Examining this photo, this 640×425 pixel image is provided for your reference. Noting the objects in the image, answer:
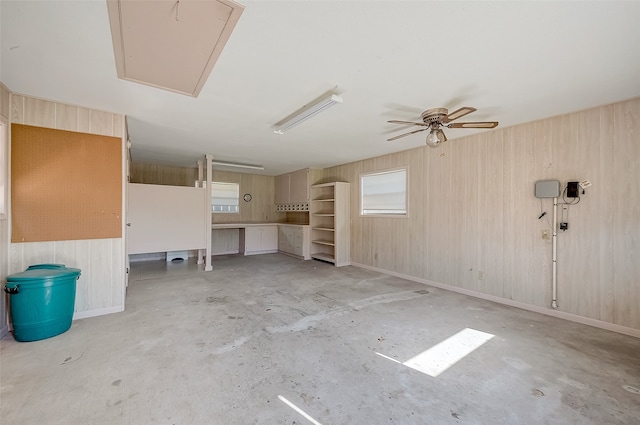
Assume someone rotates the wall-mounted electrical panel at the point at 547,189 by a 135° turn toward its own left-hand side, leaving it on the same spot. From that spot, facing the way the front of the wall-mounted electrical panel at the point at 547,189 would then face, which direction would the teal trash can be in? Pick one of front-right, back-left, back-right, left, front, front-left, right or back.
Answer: back

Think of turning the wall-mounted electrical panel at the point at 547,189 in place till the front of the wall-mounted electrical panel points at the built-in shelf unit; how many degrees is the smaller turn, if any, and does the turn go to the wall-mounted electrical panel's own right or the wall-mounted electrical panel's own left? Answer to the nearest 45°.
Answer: approximately 90° to the wall-mounted electrical panel's own right

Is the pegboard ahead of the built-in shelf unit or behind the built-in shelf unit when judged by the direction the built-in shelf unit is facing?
ahead

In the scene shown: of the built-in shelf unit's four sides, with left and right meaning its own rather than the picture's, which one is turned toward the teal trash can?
front

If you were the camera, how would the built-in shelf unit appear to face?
facing the viewer and to the left of the viewer

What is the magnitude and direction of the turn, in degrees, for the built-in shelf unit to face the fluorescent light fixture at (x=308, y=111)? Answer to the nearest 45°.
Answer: approximately 45° to its left

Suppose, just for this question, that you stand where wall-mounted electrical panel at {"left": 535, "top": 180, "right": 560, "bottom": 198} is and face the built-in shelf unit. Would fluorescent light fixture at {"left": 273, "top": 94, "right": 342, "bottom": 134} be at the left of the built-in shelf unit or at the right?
left

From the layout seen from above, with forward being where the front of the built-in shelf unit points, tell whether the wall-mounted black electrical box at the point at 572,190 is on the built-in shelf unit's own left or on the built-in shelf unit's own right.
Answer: on the built-in shelf unit's own left

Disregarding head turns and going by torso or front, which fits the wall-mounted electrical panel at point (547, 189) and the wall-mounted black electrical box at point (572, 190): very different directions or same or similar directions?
same or similar directions
